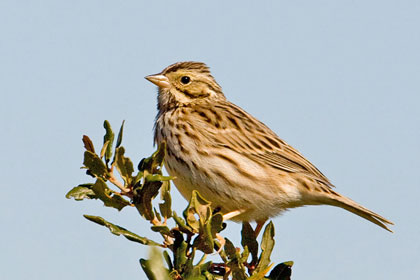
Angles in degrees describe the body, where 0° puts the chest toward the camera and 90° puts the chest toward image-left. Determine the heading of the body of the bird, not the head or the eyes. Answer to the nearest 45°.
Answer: approximately 90°
